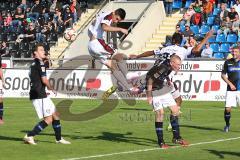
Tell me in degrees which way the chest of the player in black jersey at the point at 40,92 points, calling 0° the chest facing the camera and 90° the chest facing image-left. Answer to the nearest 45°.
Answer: approximately 270°

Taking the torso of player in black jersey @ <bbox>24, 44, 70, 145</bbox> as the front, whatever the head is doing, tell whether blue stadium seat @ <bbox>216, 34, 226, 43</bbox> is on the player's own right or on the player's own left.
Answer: on the player's own left

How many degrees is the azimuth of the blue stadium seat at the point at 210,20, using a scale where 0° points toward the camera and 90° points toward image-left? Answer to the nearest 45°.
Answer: approximately 45°

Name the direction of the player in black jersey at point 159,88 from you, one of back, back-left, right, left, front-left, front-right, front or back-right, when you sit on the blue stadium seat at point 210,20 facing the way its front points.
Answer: front-left
